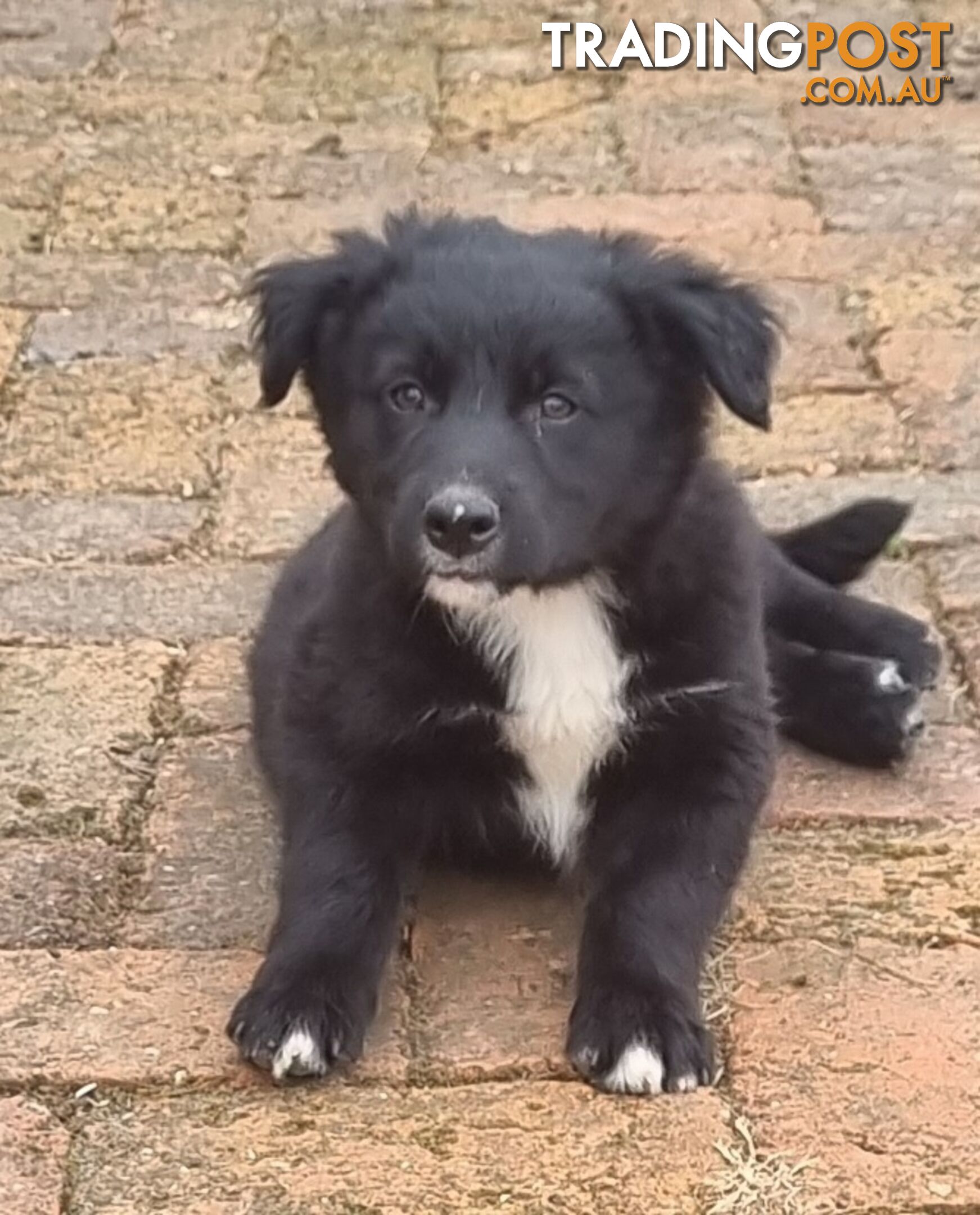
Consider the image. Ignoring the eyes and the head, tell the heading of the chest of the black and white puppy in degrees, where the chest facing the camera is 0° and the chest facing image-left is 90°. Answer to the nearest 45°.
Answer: approximately 0°
